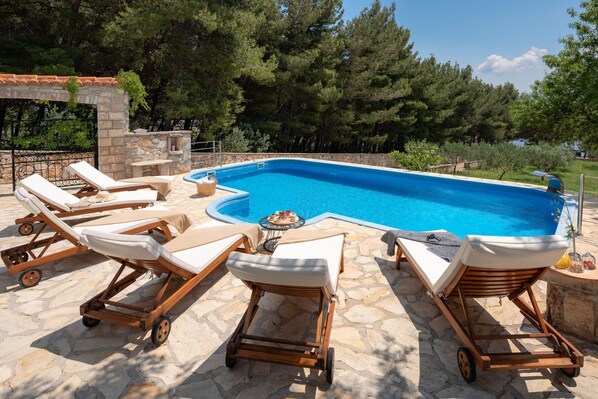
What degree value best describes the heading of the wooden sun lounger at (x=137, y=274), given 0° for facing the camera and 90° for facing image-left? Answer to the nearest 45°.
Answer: approximately 225°

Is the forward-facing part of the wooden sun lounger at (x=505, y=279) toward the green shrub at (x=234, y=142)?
yes

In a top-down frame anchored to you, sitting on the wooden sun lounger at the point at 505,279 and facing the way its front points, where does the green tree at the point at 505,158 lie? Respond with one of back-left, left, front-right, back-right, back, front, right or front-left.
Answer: front-right

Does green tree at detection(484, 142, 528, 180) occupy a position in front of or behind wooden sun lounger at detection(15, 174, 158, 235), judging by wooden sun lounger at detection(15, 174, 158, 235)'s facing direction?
in front

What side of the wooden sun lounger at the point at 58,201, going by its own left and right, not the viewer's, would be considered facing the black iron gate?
left

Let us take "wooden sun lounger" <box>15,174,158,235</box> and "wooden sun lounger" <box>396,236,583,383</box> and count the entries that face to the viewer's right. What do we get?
1

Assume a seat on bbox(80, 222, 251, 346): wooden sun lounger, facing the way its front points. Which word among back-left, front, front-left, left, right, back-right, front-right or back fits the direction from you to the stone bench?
front-left

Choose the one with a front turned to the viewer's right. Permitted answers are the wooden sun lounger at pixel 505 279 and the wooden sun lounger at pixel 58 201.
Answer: the wooden sun lounger at pixel 58 201

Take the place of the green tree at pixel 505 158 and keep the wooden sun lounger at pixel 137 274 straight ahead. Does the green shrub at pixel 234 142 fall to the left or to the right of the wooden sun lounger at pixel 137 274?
right

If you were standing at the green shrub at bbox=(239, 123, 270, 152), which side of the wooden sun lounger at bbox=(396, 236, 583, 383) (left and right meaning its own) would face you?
front

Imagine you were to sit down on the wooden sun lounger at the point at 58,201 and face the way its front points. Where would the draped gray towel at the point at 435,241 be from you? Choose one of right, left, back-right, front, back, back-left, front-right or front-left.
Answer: front-right

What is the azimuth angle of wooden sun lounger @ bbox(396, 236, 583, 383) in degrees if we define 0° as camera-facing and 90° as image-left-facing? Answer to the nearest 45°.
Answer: approximately 135°

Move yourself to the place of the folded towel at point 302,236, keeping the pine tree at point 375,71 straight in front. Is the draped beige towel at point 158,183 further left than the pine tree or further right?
left

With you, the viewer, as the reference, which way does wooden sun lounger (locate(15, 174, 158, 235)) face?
facing to the right of the viewer

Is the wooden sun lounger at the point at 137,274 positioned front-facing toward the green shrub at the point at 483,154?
yes

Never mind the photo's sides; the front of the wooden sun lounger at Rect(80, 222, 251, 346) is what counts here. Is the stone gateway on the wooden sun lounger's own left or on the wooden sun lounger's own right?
on the wooden sun lounger's own left
